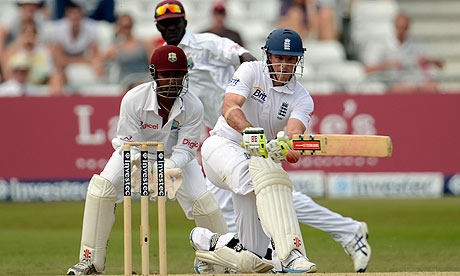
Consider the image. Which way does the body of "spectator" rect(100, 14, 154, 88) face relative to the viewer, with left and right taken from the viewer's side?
facing the viewer

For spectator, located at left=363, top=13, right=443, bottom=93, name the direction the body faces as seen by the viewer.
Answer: toward the camera

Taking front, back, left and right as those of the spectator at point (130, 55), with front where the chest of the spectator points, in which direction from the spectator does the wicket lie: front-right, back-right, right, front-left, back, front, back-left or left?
front

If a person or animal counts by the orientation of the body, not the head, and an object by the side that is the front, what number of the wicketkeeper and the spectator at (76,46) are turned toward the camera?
2

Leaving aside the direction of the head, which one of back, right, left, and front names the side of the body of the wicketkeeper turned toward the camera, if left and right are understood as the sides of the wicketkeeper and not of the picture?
front

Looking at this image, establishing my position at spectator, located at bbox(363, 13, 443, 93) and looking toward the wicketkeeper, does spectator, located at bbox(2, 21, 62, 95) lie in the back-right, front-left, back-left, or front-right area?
front-right

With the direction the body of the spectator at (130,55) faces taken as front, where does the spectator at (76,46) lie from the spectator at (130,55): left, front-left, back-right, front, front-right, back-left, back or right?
back-right

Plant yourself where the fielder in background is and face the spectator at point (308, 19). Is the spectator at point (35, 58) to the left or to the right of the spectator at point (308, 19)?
left

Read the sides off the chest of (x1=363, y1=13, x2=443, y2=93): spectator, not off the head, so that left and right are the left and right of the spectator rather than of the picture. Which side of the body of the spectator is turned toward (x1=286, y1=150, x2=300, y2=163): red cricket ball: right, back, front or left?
front

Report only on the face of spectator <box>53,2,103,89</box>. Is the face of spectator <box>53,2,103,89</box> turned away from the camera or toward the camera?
toward the camera

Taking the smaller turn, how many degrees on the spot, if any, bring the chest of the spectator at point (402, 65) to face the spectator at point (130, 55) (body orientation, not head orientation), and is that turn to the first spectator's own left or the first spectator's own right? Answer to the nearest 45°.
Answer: approximately 90° to the first spectator's own right

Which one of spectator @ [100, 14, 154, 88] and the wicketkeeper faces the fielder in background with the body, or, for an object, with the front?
the spectator

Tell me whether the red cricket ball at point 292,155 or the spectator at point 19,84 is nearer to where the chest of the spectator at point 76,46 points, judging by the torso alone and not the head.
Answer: the red cricket ball

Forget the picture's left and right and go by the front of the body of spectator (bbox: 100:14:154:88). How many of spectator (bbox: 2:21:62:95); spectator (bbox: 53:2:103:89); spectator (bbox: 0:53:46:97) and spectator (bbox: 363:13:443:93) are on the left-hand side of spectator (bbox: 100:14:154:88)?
1
